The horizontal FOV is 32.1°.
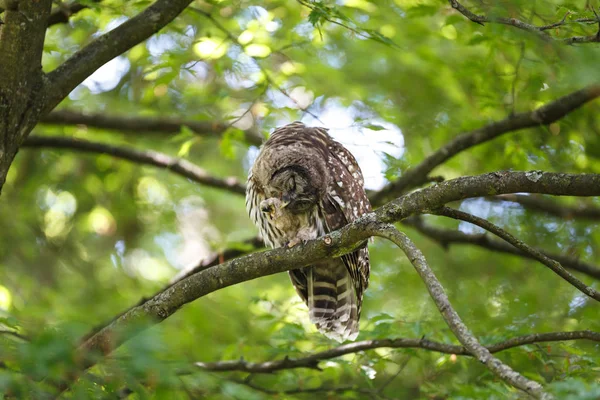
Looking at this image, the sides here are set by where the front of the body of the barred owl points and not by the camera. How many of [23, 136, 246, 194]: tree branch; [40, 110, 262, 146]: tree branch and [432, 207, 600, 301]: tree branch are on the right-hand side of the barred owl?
2

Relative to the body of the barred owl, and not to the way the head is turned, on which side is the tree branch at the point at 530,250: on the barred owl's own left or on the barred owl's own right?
on the barred owl's own left

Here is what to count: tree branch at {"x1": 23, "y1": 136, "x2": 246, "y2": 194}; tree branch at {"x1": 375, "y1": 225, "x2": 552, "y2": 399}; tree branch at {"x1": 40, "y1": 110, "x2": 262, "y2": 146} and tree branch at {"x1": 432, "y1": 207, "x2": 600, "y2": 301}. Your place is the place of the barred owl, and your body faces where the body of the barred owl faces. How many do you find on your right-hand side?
2

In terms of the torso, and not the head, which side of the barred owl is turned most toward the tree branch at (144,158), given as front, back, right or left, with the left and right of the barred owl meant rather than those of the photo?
right

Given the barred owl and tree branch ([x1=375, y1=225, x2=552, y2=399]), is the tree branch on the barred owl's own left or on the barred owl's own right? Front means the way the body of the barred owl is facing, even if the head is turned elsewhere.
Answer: on the barred owl's own left

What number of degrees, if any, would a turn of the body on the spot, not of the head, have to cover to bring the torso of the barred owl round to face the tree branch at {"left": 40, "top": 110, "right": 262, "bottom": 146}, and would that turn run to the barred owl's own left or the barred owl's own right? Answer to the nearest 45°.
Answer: approximately 90° to the barred owl's own right

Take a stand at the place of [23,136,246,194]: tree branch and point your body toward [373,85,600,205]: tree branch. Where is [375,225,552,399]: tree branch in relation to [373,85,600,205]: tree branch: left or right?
right

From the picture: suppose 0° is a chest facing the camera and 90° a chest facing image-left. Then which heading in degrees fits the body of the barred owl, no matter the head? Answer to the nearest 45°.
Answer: approximately 45°
